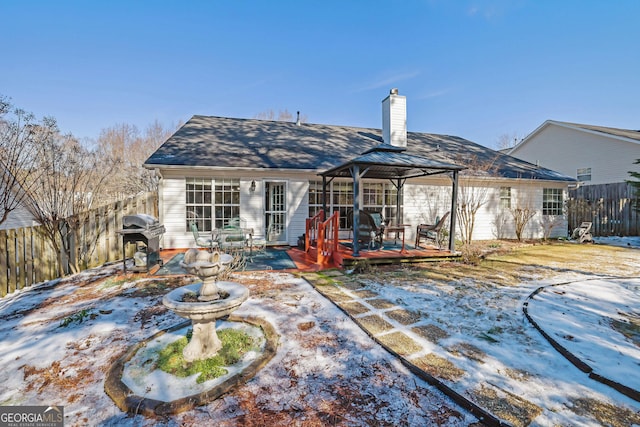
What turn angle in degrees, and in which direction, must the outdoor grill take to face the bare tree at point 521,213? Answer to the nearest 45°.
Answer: approximately 45° to its left

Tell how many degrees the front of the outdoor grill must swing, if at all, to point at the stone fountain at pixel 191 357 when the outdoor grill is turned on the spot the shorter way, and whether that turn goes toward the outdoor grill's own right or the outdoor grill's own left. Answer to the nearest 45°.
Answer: approximately 45° to the outdoor grill's own right

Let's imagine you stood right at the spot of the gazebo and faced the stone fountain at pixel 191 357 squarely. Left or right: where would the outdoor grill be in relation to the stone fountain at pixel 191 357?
right

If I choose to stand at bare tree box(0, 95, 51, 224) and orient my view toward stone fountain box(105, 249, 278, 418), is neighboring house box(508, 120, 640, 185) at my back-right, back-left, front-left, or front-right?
front-left

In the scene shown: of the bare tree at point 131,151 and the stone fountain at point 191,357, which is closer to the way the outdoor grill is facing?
the stone fountain

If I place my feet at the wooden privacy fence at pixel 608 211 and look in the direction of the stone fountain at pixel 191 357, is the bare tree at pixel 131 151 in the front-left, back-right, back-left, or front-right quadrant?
front-right

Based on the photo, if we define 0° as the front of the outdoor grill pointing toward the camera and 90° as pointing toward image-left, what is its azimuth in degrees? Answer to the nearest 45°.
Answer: approximately 315°

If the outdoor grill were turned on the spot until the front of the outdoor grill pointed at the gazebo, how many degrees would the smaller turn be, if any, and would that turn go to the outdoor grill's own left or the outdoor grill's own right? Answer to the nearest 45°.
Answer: approximately 45° to the outdoor grill's own left

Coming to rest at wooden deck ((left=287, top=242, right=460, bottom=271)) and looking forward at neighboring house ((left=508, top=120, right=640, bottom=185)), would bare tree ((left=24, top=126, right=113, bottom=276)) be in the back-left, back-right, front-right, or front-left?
back-left

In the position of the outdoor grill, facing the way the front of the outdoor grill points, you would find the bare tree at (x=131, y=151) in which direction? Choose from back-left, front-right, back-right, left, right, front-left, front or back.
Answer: back-left

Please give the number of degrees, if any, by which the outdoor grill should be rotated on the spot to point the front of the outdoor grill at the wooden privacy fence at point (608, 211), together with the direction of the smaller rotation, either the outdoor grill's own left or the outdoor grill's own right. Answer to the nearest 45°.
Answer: approximately 45° to the outdoor grill's own left
